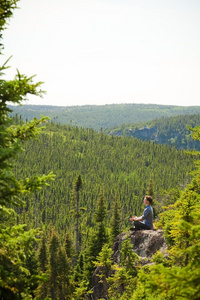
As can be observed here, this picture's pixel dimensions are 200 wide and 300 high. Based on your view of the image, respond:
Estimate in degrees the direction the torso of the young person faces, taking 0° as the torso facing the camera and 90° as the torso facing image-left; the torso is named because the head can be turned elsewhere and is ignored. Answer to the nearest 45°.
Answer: approximately 90°

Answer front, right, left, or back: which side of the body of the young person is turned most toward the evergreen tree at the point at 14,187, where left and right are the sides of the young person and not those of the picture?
left
